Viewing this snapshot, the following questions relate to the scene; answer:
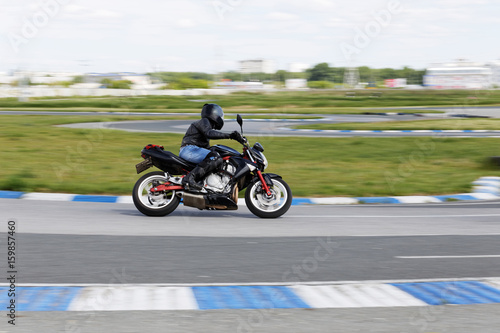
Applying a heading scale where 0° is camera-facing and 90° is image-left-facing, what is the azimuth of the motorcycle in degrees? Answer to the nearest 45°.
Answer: approximately 270°

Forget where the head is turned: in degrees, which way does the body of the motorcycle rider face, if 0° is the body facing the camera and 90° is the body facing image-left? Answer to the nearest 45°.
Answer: approximately 270°

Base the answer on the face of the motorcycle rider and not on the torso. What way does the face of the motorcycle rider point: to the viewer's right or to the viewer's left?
to the viewer's right
